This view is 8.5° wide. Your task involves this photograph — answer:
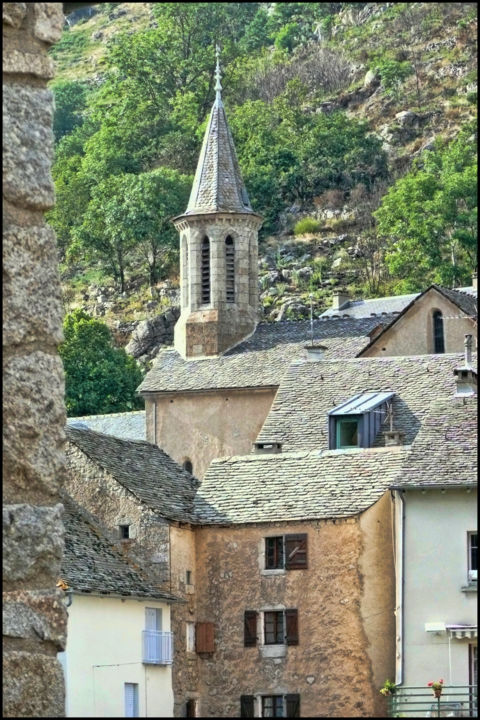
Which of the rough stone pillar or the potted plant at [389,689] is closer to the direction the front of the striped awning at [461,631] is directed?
the rough stone pillar

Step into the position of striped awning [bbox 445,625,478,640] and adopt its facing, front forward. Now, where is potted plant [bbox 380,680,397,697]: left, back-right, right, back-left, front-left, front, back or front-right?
front-right

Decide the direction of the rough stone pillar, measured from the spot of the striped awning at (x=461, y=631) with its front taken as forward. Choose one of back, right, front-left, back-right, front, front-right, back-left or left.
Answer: front

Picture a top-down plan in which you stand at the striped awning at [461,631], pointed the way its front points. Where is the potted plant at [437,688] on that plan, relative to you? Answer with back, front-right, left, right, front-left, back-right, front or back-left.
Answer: front

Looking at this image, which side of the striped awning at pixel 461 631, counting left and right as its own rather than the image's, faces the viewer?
front
